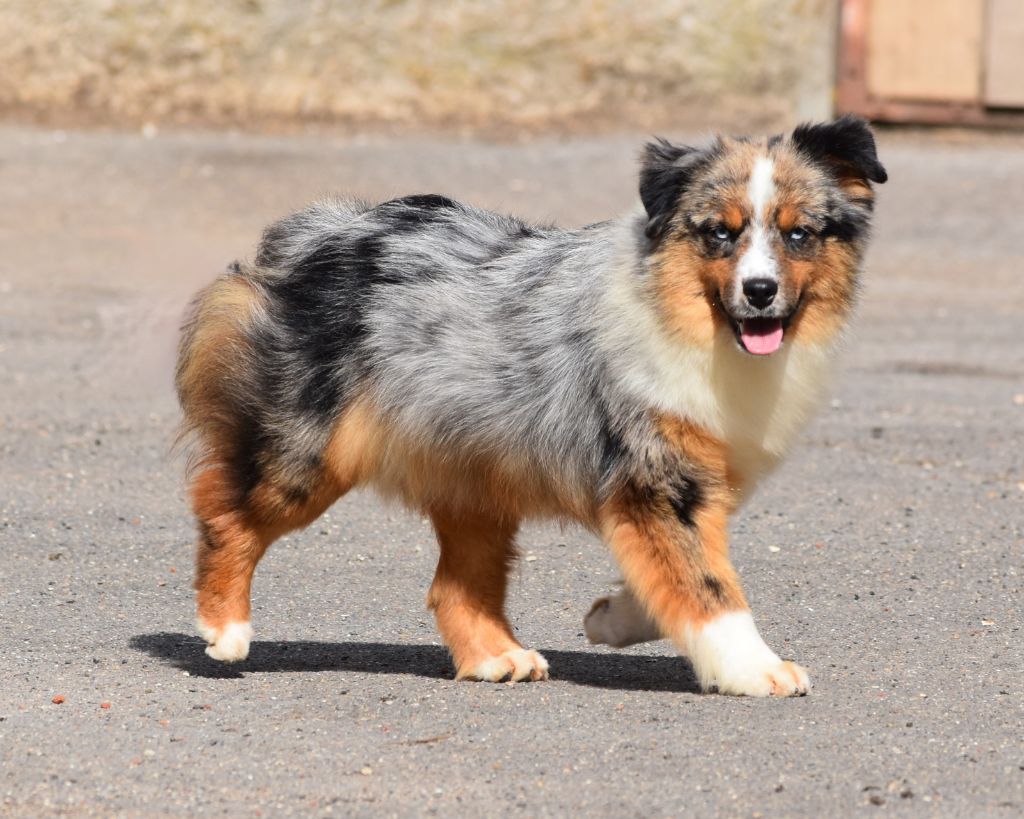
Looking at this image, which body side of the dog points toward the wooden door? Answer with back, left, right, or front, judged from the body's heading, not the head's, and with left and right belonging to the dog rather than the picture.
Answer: left

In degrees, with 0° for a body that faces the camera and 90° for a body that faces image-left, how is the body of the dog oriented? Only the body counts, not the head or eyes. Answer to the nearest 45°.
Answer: approximately 270°
